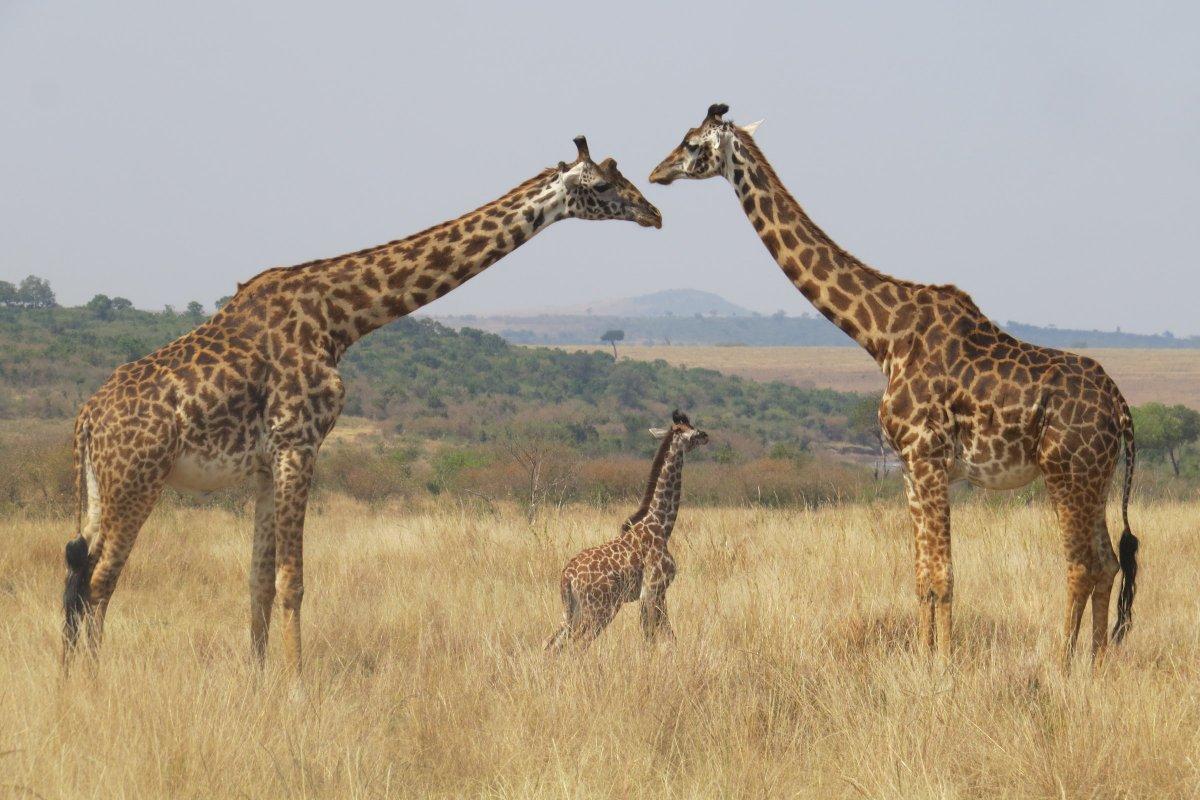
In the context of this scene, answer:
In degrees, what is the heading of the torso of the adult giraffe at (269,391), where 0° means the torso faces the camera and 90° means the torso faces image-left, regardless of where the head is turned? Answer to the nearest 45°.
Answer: approximately 270°

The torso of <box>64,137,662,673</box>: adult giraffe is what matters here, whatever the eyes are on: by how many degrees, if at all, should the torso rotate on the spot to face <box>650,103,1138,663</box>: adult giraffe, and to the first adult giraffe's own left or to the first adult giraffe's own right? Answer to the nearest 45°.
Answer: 0° — it already faces it

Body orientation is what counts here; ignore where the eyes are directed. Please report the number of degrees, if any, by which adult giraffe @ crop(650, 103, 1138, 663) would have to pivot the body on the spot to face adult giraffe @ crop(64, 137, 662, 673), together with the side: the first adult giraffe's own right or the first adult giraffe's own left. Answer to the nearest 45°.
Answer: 0° — it already faces it

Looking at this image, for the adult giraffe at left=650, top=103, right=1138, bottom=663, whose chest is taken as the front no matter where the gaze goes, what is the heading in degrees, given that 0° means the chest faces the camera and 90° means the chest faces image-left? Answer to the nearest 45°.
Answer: approximately 90°

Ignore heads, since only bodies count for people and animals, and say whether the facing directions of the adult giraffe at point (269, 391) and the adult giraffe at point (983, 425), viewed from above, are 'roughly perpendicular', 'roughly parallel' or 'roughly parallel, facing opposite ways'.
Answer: roughly parallel, facing opposite ways

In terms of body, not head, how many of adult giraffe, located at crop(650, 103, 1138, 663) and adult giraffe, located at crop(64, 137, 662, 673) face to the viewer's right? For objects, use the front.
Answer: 1
